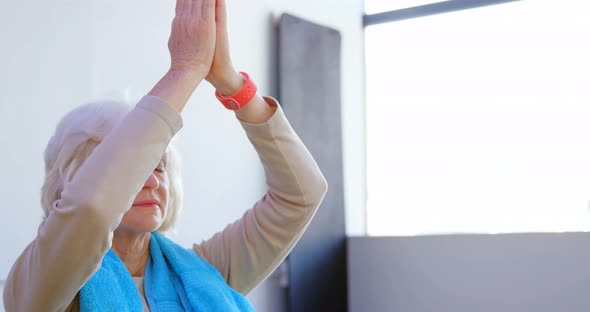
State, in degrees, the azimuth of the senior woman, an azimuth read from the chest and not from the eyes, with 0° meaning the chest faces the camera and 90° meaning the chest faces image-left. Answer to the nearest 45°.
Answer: approximately 315°

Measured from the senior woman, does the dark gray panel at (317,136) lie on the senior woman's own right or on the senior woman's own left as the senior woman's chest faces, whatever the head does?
on the senior woman's own left
